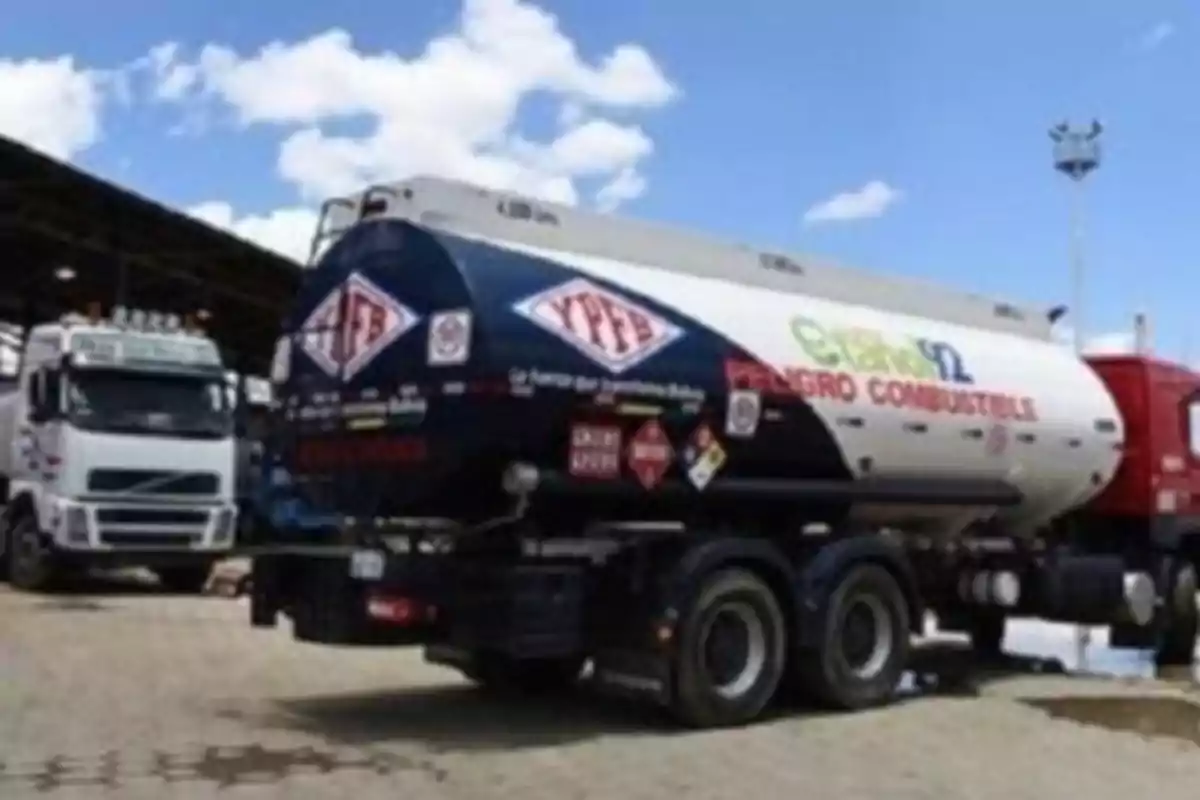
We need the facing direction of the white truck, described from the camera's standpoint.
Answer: facing the viewer and to the right of the viewer

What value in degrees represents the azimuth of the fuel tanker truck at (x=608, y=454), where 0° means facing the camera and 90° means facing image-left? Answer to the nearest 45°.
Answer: approximately 225°

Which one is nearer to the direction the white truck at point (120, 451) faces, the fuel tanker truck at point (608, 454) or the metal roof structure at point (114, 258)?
the fuel tanker truck

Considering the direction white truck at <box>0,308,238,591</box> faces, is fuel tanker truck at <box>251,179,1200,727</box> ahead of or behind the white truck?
ahead

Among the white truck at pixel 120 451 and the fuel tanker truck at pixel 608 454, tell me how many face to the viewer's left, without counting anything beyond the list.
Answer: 0

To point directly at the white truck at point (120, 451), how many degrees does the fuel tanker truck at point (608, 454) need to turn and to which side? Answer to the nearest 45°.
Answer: approximately 90° to its left
